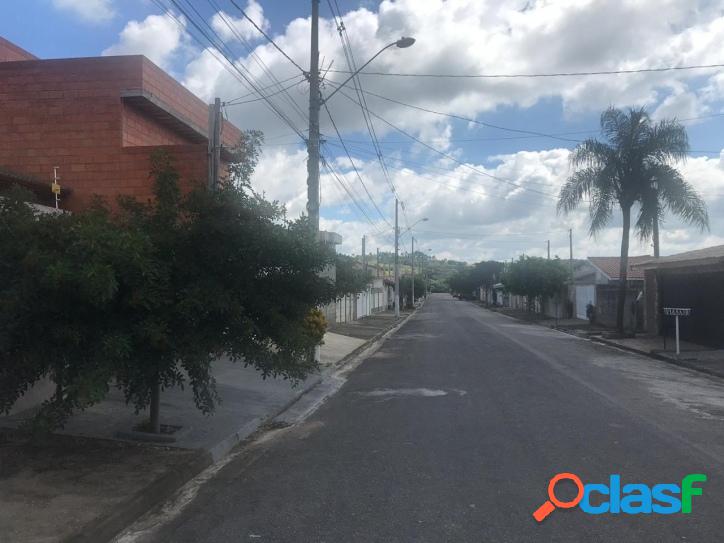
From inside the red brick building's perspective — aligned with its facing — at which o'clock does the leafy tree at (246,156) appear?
The leafy tree is roughly at 1 o'clock from the red brick building.

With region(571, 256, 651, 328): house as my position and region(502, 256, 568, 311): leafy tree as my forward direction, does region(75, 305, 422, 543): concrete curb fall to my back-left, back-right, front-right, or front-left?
back-left

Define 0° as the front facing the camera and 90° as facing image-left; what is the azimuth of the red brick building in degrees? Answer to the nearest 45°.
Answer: approximately 315°

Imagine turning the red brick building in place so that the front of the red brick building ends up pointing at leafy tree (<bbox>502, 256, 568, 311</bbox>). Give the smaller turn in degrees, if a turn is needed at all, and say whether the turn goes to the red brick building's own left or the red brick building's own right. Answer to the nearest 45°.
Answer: approximately 90° to the red brick building's own left
